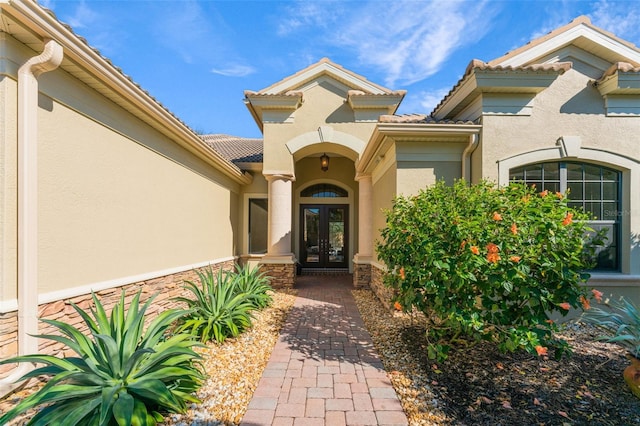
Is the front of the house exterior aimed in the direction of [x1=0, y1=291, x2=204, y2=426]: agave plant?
yes

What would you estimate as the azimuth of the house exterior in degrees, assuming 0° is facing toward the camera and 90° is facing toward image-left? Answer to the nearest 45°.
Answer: approximately 0°
